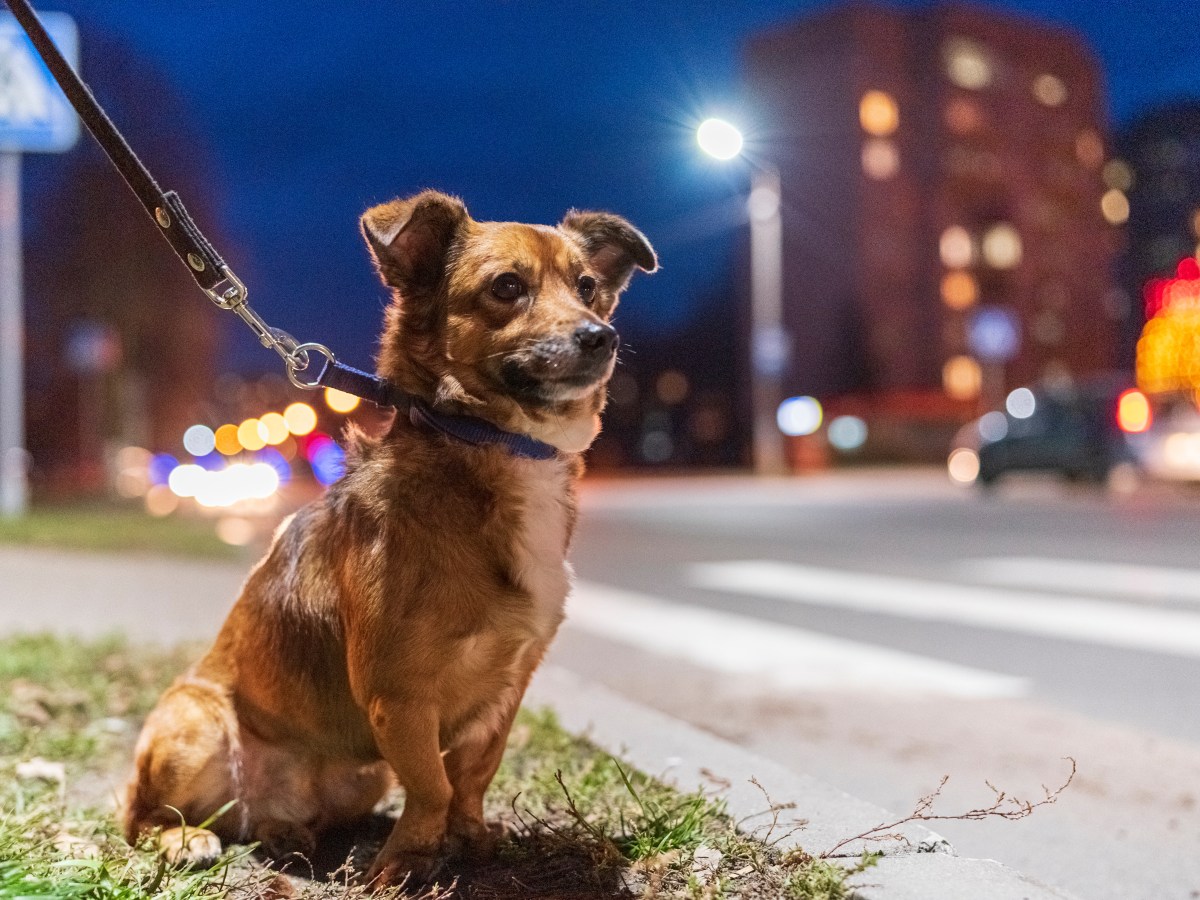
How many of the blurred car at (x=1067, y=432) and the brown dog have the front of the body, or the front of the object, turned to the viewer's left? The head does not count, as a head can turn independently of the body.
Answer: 1

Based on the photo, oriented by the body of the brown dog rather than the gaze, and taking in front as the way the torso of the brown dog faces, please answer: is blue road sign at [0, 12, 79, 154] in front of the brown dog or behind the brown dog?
behind

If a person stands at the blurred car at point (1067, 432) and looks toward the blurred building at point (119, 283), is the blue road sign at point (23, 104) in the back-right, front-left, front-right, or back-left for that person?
front-left

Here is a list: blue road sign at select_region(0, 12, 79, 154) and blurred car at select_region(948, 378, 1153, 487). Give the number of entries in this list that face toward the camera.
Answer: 1

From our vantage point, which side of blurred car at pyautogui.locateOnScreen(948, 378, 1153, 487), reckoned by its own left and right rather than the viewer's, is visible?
left

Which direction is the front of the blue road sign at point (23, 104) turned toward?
toward the camera

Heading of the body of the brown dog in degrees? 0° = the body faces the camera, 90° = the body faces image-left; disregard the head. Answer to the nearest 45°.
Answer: approximately 315°

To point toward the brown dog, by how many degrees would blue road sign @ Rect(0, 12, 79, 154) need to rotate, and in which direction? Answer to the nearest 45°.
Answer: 0° — it already faces it

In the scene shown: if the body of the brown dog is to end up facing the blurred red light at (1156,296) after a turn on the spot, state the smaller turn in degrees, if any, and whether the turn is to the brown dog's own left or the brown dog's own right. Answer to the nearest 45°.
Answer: approximately 90° to the brown dog's own left

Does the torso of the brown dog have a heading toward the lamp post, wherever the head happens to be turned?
no

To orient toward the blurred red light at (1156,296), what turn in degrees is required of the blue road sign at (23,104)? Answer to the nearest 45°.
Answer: approximately 135° to its left

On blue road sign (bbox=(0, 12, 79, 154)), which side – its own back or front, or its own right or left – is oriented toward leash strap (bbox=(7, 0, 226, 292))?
front

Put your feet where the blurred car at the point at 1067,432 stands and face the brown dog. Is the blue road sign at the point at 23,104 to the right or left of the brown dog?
right

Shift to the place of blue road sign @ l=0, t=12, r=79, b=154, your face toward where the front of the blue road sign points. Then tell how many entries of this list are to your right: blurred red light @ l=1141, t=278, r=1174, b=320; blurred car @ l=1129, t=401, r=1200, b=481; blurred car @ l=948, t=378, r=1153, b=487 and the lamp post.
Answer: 0

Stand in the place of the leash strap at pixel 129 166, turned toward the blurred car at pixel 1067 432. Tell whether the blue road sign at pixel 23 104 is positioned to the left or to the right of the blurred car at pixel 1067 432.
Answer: left

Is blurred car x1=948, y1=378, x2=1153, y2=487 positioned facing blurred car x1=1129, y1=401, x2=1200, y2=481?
no

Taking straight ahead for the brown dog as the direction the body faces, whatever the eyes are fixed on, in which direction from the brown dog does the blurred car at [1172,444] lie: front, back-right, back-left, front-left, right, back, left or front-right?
left
